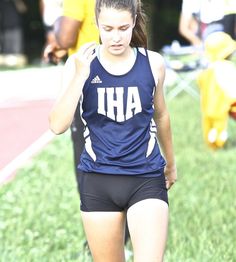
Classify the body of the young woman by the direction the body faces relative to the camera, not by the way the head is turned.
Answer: toward the camera

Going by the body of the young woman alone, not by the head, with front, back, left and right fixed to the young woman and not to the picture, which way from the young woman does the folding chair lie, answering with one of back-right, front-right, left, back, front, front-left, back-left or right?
back

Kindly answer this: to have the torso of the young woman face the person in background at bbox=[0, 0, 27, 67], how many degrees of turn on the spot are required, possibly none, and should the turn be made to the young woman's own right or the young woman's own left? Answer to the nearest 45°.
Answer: approximately 180°

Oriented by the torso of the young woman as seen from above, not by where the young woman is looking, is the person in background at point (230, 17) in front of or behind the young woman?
behind
